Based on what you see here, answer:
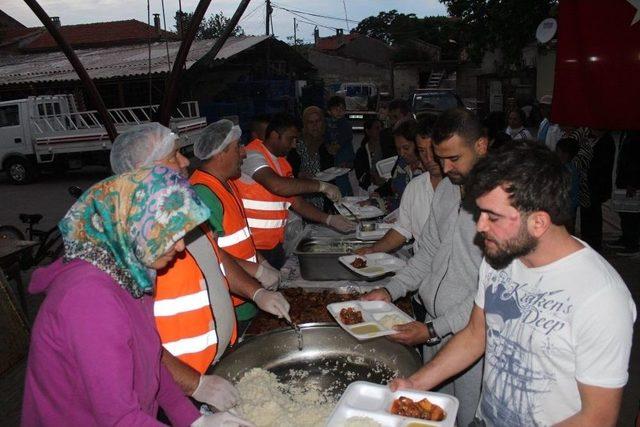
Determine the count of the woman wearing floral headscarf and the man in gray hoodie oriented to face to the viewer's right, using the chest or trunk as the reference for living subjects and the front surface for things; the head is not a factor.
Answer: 1

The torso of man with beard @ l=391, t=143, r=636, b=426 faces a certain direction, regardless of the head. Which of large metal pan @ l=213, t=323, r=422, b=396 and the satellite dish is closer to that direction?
the large metal pan

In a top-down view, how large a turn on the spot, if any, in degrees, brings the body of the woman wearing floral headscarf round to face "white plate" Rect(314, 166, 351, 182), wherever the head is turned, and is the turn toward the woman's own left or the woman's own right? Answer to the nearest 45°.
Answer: approximately 45° to the woman's own left

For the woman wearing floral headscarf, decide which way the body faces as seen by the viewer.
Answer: to the viewer's right

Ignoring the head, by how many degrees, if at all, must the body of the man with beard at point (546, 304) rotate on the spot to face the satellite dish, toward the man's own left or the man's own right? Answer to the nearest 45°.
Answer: approximately 135° to the man's own right

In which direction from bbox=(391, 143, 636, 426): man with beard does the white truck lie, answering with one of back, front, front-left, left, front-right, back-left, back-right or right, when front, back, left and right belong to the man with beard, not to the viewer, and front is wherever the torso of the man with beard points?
right

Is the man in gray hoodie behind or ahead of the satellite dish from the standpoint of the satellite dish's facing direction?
ahead

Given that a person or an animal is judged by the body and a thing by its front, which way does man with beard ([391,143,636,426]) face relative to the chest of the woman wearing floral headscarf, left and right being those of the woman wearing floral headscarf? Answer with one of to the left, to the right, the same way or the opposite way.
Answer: the opposite way

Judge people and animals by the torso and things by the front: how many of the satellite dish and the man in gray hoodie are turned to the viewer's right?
0

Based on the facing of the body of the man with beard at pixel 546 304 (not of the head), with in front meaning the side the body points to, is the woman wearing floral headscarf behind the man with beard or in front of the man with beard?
in front
